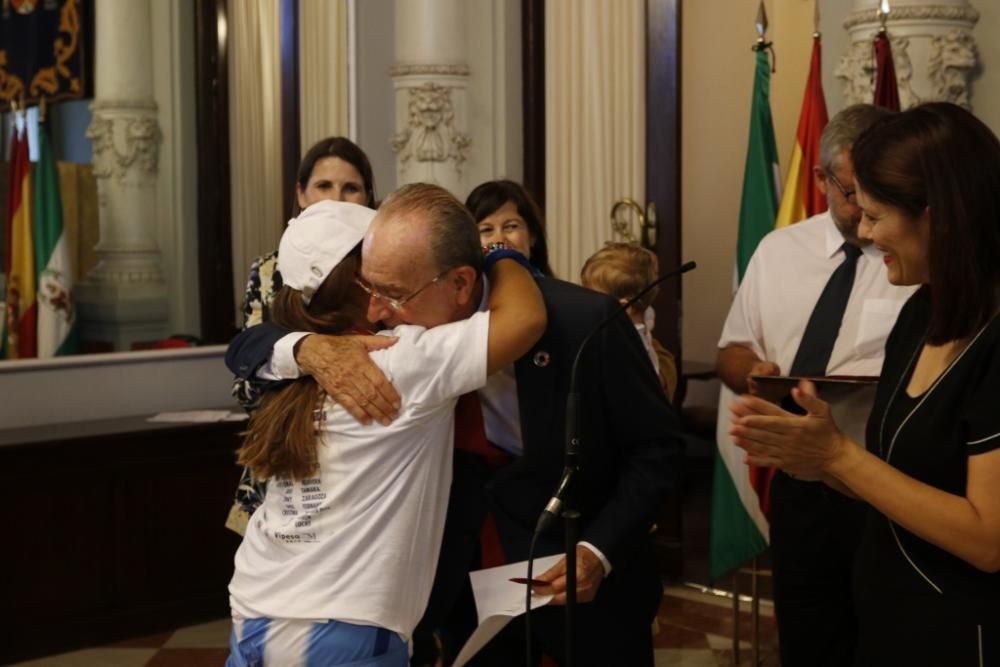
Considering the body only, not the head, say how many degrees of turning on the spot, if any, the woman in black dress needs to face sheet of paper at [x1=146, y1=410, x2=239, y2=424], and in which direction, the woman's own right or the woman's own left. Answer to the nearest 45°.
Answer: approximately 90° to the woman's own right

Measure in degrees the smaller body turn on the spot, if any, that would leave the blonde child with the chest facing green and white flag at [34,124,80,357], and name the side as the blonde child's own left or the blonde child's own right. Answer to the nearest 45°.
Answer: approximately 90° to the blonde child's own left

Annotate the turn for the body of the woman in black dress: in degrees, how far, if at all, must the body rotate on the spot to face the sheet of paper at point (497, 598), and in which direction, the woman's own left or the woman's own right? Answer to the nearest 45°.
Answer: approximately 45° to the woman's own right

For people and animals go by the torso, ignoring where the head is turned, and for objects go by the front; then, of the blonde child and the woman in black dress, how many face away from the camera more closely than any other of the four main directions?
1

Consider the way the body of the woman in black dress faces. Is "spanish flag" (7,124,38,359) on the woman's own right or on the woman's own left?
on the woman's own right

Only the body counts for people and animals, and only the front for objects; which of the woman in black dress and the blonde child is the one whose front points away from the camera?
the blonde child

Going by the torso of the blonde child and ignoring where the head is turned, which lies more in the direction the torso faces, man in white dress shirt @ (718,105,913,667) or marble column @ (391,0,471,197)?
the marble column

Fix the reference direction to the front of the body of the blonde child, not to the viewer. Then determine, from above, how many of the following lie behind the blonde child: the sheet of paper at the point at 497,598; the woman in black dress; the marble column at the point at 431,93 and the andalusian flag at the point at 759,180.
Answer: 2

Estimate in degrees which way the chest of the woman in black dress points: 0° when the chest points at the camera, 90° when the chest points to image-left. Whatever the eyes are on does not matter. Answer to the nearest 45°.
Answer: approximately 45°

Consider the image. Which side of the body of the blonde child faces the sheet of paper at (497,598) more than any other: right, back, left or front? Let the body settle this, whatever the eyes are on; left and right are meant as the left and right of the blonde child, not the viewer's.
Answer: back

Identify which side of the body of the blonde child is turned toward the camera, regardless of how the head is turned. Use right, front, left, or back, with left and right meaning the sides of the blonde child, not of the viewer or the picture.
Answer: back

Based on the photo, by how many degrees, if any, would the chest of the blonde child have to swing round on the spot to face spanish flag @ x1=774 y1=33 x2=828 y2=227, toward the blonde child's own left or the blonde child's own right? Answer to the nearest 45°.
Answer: approximately 90° to the blonde child's own right
